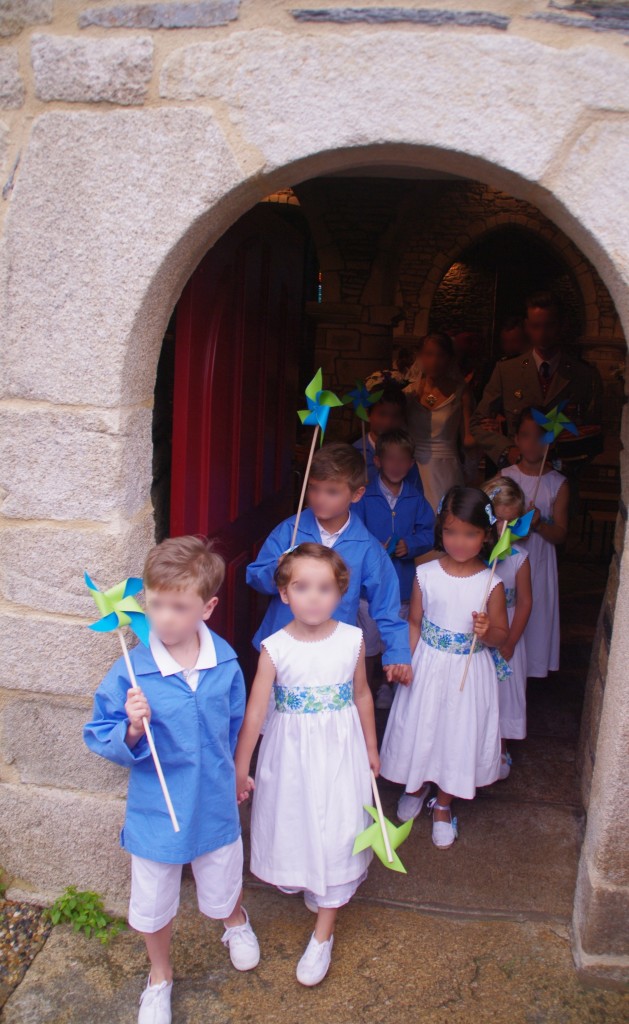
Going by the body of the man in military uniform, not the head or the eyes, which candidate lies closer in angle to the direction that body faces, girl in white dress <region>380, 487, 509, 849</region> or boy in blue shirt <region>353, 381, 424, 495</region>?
the girl in white dress

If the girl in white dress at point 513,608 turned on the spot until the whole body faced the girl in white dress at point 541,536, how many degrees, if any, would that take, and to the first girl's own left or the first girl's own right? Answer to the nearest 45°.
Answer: approximately 135° to the first girl's own right

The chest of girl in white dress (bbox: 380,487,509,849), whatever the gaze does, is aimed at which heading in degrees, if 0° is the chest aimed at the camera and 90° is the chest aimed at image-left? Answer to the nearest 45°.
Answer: approximately 0°

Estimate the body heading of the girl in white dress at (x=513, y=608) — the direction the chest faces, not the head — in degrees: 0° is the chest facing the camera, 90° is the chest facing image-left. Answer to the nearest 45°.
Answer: approximately 45°

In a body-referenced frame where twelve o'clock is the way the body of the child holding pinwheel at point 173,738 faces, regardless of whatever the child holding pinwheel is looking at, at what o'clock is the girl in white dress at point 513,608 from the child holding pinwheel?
The girl in white dress is roughly at 8 o'clock from the child holding pinwheel.
